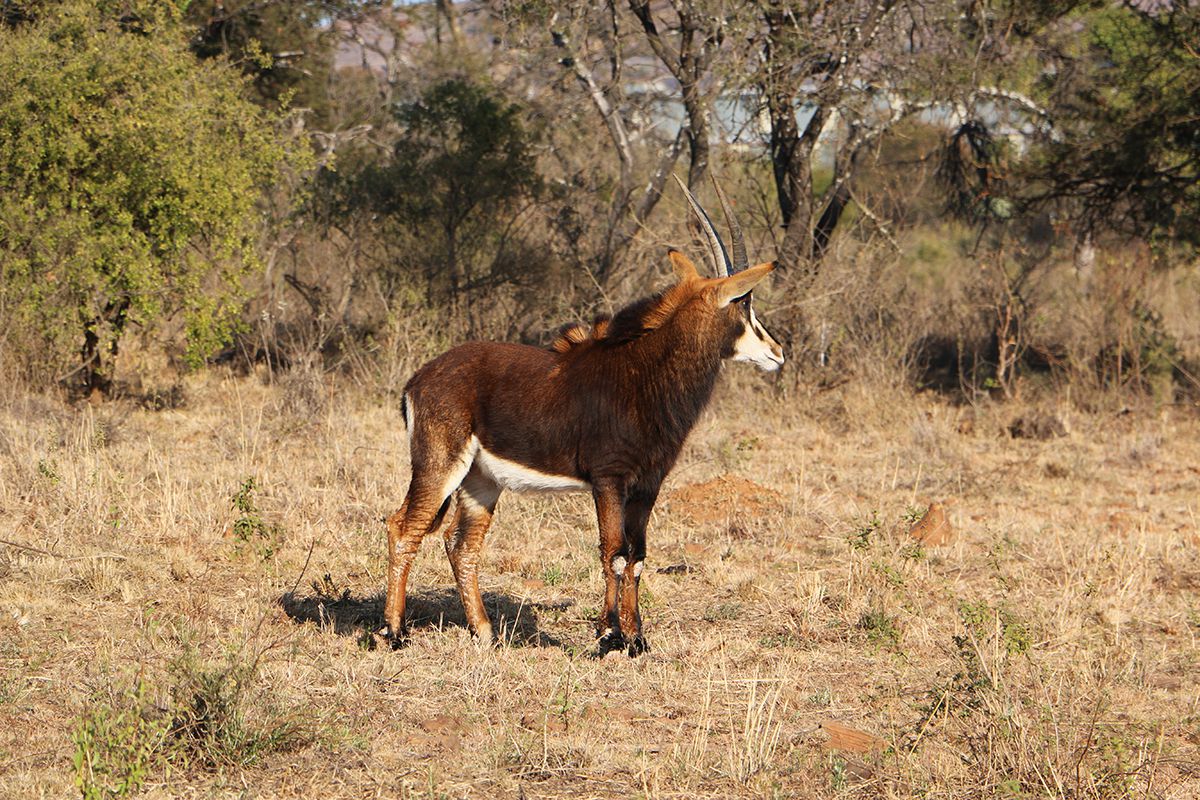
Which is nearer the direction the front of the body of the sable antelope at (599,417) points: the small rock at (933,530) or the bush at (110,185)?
the small rock

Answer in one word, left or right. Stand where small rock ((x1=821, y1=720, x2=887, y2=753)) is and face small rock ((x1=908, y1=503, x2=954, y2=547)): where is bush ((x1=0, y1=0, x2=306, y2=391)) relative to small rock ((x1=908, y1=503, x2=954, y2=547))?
left

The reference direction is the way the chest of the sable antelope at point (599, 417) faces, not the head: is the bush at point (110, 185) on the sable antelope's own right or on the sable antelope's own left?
on the sable antelope's own left

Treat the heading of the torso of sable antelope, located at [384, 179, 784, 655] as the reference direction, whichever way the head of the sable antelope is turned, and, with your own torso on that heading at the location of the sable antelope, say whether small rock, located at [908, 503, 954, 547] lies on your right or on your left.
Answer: on your left

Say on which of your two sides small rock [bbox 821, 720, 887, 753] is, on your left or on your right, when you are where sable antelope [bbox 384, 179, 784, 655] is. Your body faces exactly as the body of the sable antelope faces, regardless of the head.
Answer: on your right

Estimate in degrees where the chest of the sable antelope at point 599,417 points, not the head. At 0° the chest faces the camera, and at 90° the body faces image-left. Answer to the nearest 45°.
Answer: approximately 270°

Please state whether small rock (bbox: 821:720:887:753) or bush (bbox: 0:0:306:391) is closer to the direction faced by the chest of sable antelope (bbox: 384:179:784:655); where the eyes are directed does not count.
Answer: the small rock
